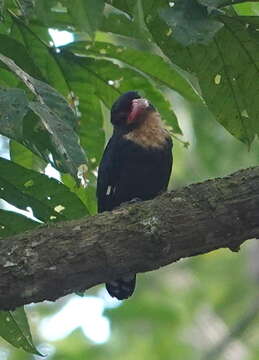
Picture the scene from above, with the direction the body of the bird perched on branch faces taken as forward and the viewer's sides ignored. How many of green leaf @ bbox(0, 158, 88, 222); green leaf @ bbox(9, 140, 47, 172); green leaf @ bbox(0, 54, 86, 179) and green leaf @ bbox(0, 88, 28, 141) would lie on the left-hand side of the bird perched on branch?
0

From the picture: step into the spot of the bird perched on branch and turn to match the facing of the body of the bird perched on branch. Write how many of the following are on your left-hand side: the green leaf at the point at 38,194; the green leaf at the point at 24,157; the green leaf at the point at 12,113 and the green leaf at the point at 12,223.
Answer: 0

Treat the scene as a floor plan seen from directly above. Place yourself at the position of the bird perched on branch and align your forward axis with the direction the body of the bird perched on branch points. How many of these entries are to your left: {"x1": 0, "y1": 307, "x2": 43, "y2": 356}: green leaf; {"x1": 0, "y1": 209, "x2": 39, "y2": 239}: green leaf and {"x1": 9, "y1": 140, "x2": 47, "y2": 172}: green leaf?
0

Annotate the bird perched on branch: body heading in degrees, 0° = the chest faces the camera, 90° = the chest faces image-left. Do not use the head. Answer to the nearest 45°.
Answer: approximately 315°

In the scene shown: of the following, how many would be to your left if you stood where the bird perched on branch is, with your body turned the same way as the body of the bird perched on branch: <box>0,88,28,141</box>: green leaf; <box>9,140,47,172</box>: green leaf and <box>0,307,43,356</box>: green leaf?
0

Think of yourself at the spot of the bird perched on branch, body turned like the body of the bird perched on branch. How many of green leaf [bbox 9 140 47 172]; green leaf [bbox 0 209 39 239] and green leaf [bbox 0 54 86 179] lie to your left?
0

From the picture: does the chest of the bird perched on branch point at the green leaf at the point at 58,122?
no

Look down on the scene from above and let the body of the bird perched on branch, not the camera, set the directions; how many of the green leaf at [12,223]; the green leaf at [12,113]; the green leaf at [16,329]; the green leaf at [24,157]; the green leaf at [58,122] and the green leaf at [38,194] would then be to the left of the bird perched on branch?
0

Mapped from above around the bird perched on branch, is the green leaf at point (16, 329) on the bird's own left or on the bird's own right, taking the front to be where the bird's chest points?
on the bird's own right

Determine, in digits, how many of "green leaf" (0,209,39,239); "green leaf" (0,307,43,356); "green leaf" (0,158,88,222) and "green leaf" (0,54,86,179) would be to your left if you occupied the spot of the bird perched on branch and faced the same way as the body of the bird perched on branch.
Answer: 0
